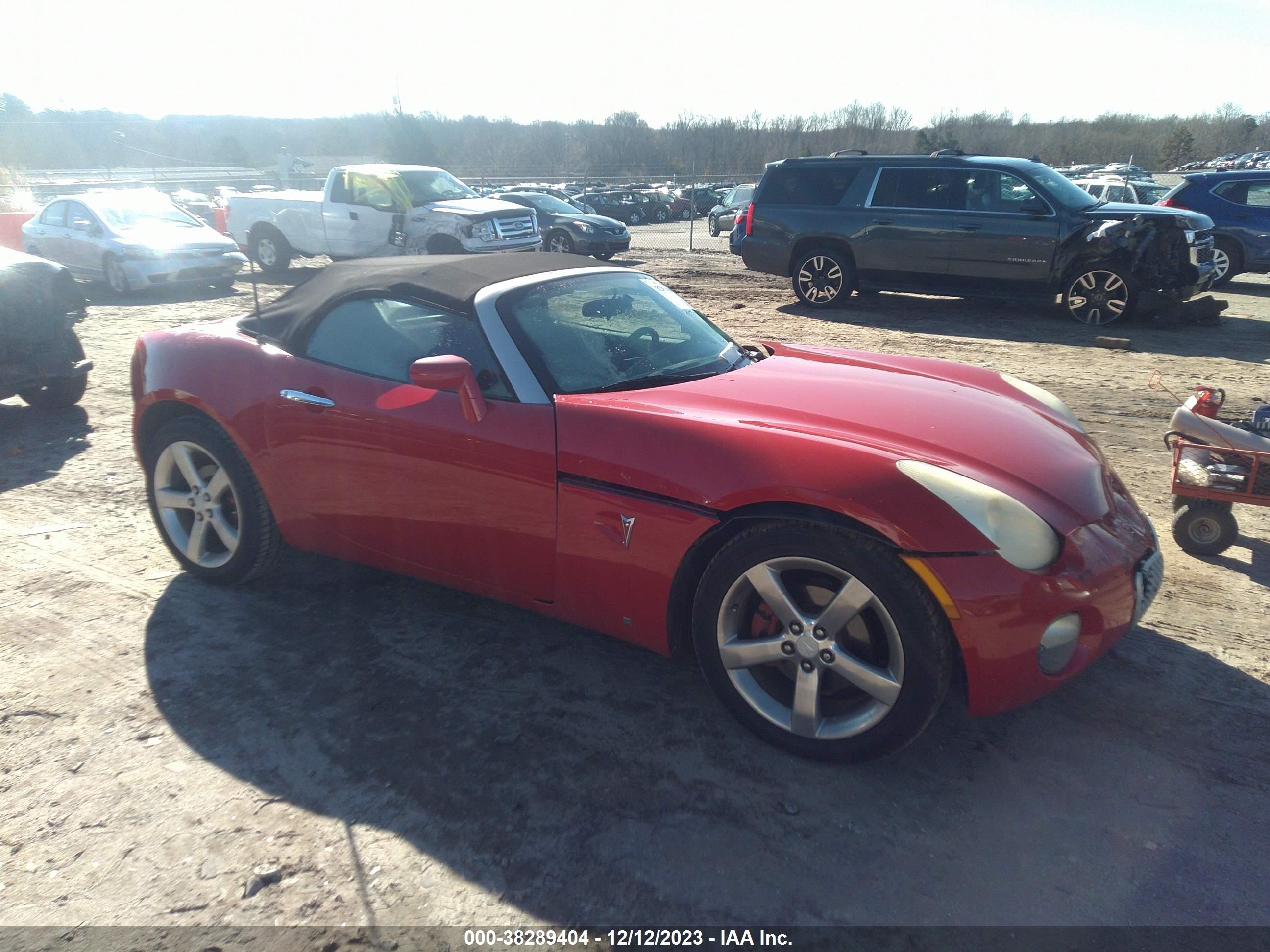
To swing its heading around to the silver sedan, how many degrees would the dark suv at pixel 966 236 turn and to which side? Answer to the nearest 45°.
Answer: approximately 180°

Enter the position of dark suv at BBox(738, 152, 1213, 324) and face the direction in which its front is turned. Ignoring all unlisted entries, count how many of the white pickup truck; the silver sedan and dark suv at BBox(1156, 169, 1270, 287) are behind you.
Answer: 2

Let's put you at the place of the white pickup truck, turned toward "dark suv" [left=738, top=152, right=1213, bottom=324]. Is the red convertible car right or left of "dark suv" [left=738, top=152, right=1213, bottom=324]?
right

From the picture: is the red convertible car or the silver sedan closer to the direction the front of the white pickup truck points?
the red convertible car

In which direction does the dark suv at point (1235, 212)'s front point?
to the viewer's right

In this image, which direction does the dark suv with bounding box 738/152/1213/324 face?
to the viewer's right

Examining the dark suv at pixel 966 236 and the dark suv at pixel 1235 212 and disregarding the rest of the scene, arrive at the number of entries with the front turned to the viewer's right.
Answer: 2

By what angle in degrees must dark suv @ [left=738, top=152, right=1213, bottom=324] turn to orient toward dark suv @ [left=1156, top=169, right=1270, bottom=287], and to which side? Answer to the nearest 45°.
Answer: approximately 45° to its left

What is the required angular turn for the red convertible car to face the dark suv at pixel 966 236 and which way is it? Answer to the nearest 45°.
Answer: approximately 90° to its left

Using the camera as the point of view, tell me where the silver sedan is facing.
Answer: facing the viewer and to the right of the viewer

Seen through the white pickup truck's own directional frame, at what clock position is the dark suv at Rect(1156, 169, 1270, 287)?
The dark suv is roughly at 11 o'clock from the white pickup truck.

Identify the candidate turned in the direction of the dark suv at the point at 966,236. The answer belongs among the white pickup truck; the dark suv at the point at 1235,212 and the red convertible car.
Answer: the white pickup truck

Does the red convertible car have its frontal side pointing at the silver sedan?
no

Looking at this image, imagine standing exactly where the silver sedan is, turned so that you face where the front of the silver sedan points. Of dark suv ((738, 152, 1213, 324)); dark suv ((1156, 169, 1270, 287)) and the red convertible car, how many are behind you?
0

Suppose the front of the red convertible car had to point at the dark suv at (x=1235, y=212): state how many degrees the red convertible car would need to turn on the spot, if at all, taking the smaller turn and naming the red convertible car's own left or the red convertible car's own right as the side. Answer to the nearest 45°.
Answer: approximately 90° to the red convertible car's own left

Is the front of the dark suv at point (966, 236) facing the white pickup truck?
no

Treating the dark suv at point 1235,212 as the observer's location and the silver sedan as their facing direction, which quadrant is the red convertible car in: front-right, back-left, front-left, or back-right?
front-left

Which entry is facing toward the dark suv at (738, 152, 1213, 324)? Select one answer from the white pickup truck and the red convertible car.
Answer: the white pickup truck

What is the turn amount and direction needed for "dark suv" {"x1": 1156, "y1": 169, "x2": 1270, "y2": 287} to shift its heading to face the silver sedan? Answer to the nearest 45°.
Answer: approximately 135° to its right

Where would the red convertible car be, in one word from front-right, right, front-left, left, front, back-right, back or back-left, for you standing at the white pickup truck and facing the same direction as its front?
front-right

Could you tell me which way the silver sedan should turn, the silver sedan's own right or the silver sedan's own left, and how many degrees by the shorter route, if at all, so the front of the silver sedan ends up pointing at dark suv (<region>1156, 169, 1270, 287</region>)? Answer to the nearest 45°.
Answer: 0° — it already faces it
